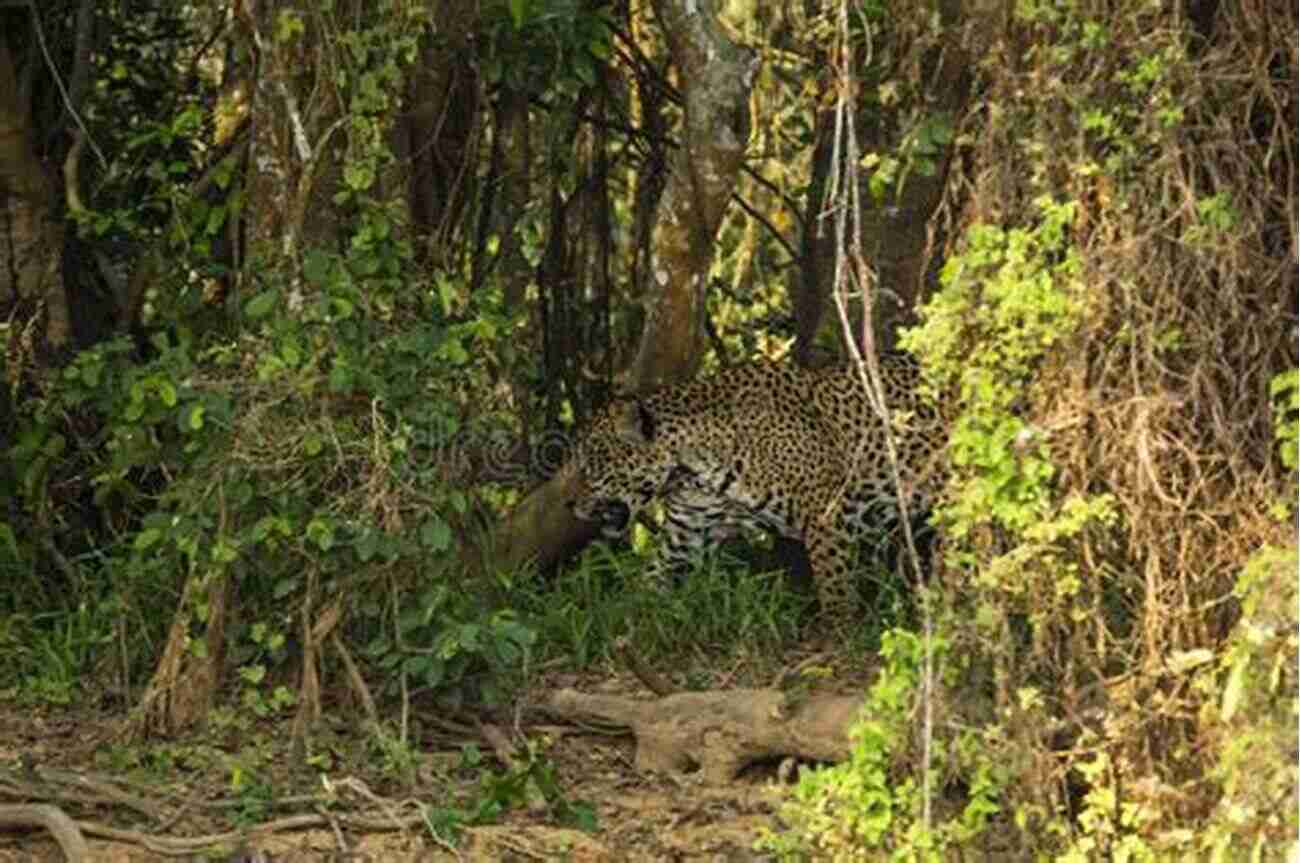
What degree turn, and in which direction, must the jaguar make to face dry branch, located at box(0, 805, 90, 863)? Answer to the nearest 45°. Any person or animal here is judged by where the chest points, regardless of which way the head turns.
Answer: approximately 45° to its left

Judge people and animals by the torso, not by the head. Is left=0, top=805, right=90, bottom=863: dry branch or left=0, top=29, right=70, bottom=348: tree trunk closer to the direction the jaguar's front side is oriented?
the tree trunk

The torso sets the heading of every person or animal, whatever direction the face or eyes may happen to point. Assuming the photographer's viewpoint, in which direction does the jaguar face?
facing to the left of the viewer

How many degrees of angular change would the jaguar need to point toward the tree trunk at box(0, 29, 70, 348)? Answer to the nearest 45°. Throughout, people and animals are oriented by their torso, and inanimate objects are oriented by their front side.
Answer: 0° — it already faces it

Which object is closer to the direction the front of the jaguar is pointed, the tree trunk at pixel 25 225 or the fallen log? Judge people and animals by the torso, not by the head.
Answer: the tree trunk

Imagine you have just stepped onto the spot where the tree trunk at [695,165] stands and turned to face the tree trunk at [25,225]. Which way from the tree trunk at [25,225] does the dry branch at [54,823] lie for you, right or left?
left

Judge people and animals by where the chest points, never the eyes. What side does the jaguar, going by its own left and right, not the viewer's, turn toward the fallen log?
left
